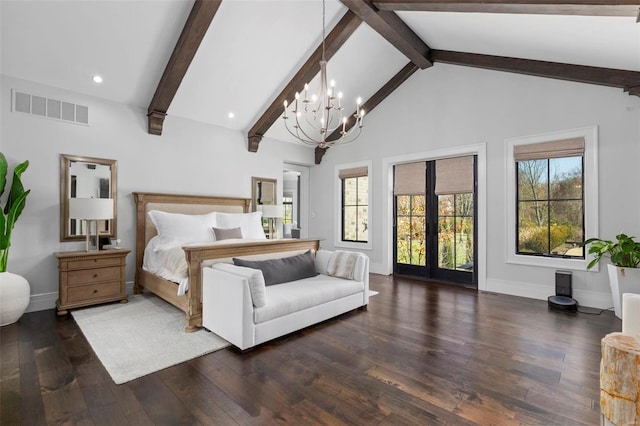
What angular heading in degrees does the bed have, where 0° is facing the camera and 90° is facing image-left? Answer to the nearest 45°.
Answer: approximately 315°

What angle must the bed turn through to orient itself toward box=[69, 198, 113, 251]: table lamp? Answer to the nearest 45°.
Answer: approximately 135° to its right

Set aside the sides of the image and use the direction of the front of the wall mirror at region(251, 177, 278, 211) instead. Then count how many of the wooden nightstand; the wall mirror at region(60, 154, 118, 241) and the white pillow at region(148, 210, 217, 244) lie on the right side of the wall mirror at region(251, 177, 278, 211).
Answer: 3

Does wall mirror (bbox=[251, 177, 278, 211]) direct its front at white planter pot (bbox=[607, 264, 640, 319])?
yes

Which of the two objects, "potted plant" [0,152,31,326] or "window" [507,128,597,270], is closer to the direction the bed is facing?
the window

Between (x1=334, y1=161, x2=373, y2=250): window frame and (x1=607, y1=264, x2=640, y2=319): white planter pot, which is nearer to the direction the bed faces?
the white planter pot

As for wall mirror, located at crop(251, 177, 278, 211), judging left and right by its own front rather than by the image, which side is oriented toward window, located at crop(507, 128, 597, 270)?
front

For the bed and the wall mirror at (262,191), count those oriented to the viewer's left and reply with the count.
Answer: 0

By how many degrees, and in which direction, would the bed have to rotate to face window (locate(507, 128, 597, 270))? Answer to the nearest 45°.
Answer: approximately 45° to its left

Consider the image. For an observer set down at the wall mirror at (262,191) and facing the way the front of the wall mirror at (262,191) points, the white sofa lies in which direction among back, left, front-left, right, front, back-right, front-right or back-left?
front-right

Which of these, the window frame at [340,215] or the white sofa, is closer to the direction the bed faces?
the white sofa

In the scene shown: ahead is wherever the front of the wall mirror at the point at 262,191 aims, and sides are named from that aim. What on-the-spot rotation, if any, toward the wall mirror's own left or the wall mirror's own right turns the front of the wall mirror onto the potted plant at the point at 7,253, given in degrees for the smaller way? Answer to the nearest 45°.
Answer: approximately 90° to the wall mirror's own right

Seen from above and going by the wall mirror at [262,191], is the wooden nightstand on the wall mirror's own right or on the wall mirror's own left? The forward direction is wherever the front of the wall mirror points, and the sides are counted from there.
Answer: on the wall mirror's own right
